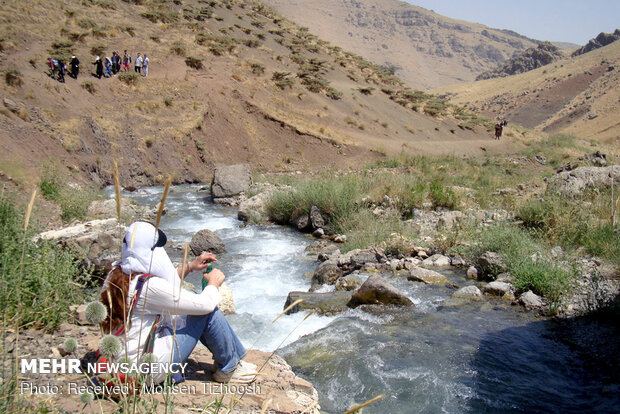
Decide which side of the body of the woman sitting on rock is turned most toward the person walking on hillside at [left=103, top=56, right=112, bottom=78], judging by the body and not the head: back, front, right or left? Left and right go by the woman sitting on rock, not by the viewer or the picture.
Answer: left

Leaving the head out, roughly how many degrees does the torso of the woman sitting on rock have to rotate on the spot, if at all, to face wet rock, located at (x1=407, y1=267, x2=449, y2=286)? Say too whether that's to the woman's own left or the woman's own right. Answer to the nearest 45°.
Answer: approximately 45° to the woman's own left

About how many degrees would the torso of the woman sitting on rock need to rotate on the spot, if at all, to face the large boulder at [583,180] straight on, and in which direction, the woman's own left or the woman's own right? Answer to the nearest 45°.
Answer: approximately 45° to the woman's own left

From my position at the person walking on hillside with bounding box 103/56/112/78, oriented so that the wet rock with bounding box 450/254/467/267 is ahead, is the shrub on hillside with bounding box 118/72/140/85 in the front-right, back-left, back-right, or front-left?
front-left

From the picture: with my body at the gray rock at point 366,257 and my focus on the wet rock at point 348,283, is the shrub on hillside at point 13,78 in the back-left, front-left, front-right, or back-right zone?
back-right

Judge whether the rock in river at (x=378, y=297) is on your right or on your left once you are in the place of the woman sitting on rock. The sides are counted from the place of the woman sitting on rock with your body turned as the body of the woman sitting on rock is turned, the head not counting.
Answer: on your left

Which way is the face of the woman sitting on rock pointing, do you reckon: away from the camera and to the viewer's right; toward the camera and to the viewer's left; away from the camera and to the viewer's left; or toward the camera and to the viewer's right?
away from the camera and to the viewer's right

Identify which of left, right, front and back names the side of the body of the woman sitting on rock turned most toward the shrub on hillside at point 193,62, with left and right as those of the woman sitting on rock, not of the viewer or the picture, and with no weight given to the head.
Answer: left

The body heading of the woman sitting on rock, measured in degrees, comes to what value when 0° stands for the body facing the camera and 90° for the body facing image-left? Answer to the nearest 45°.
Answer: approximately 270°

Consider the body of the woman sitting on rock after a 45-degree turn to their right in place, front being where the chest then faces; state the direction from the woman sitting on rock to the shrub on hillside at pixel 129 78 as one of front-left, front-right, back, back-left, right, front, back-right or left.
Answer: back-left

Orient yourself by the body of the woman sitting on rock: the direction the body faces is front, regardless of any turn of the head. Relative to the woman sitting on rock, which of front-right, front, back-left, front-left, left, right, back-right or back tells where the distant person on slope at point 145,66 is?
left
